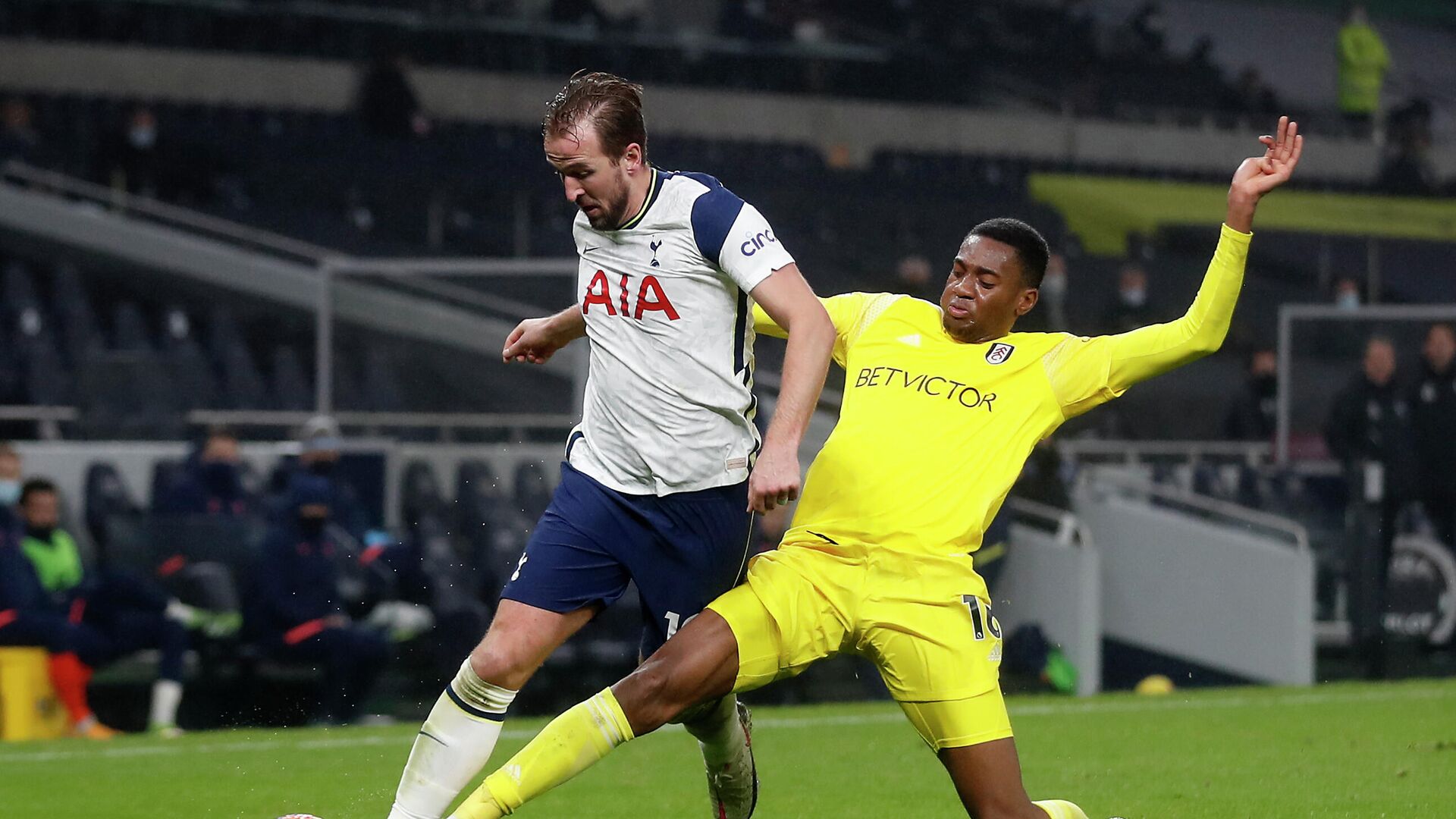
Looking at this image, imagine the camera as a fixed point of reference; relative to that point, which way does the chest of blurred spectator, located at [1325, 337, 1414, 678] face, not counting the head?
toward the camera

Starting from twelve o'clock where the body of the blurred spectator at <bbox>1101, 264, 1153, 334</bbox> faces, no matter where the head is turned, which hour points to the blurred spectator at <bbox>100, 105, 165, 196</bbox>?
the blurred spectator at <bbox>100, 105, 165, 196</bbox> is roughly at 3 o'clock from the blurred spectator at <bbox>1101, 264, 1153, 334</bbox>.

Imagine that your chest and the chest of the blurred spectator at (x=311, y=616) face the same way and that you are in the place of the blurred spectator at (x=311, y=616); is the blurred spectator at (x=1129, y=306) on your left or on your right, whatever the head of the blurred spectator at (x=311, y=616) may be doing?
on your left

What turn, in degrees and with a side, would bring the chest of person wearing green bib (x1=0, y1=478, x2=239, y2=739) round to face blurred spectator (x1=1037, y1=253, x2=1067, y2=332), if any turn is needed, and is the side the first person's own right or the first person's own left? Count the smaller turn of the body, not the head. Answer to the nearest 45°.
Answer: approximately 90° to the first person's own left

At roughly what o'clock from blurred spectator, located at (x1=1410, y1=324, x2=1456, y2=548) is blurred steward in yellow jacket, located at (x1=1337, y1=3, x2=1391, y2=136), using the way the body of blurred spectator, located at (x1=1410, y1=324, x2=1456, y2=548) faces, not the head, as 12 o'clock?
blurred steward in yellow jacket, located at (x1=1337, y1=3, x2=1391, y2=136) is roughly at 6 o'clock from blurred spectator, located at (x1=1410, y1=324, x2=1456, y2=548).

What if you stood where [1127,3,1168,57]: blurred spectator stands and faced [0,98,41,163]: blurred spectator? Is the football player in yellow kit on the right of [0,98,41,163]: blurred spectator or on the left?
left

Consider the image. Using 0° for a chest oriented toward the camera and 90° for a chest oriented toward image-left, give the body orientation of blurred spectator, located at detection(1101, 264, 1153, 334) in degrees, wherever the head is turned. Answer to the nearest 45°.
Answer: approximately 0°

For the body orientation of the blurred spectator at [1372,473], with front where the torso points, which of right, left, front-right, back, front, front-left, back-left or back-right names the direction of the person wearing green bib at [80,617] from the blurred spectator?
front-right

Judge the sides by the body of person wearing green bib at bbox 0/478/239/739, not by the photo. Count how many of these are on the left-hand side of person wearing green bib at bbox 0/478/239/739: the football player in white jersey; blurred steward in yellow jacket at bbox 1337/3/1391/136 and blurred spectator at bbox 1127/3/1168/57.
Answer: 2

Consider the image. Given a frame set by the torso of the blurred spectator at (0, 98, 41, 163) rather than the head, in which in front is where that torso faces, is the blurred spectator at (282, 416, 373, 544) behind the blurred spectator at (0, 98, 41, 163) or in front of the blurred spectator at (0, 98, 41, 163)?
in front

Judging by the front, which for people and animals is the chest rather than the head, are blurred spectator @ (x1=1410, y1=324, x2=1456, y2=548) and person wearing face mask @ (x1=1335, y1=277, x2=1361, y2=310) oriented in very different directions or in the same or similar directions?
same or similar directions

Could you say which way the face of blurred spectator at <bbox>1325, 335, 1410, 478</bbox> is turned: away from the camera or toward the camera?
toward the camera

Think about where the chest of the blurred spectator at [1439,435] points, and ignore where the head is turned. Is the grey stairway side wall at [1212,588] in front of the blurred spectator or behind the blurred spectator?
in front

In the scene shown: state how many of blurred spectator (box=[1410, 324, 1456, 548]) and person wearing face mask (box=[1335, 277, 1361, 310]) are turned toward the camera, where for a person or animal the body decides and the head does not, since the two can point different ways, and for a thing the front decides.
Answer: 2
